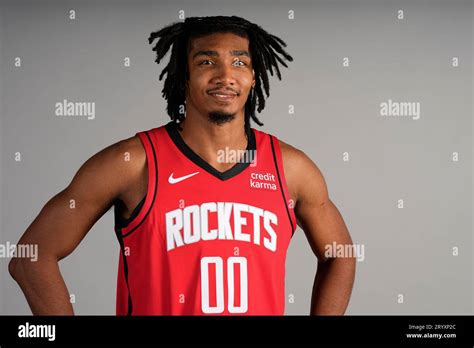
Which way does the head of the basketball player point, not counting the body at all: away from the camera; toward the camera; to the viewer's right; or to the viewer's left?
toward the camera

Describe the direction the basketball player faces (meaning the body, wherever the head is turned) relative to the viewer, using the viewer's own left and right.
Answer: facing the viewer
